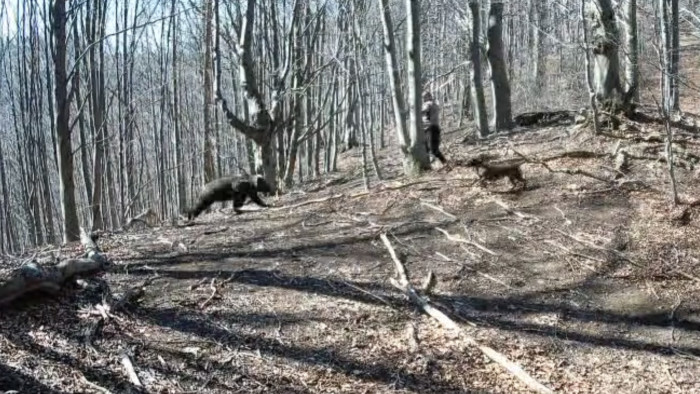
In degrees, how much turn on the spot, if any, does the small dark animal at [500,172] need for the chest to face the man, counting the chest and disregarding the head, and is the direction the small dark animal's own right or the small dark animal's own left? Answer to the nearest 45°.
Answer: approximately 90° to the small dark animal's own right

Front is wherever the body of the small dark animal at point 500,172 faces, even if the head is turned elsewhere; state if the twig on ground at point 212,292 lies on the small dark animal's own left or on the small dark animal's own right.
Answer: on the small dark animal's own left

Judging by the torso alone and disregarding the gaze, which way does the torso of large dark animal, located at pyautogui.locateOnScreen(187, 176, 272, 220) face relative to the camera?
to the viewer's right

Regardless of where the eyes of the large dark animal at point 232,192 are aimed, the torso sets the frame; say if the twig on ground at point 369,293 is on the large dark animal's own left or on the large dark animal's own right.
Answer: on the large dark animal's own right

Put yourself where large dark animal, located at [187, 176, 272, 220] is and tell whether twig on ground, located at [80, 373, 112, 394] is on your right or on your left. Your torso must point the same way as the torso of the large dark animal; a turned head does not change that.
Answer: on your right

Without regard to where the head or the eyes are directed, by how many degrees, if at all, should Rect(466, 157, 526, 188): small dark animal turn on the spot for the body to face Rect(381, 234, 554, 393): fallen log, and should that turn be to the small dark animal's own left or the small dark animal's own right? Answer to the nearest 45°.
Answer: approximately 90° to the small dark animal's own left

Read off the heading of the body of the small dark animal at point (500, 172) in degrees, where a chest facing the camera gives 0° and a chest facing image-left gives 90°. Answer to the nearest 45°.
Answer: approximately 90°

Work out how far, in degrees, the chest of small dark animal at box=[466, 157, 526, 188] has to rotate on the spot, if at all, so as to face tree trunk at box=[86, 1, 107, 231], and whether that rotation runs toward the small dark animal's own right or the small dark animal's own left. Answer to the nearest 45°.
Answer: approximately 45° to the small dark animal's own left

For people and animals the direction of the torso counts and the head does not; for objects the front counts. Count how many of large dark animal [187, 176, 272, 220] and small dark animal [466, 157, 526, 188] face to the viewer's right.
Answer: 1

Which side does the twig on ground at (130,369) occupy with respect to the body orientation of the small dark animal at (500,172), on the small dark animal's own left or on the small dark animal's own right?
on the small dark animal's own left

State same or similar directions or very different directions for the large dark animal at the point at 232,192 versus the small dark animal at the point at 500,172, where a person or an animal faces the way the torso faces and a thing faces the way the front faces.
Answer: very different directions

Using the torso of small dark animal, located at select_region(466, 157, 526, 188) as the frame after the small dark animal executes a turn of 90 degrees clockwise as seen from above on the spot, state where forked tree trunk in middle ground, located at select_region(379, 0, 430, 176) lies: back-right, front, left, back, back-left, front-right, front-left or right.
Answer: front-left

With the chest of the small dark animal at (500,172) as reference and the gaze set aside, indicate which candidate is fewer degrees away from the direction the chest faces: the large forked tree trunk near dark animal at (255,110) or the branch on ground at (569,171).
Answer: the large forked tree trunk near dark animal

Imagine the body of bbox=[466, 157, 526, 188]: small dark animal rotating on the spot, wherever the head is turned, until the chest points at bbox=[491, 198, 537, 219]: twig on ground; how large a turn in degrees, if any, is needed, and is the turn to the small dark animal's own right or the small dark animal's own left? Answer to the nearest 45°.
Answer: approximately 90° to the small dark animal's own left
